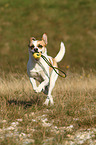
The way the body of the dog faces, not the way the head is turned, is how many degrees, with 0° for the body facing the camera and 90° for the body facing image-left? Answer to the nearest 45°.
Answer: approximately 45°
